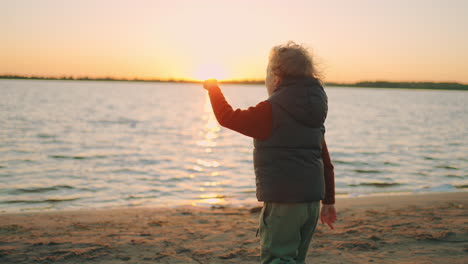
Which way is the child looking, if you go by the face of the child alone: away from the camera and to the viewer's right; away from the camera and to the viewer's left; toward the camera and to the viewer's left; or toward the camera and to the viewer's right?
away from the camera and to the viewer's left

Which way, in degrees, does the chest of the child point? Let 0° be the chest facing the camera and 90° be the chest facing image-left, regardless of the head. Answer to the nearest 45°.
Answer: approximately 135°
